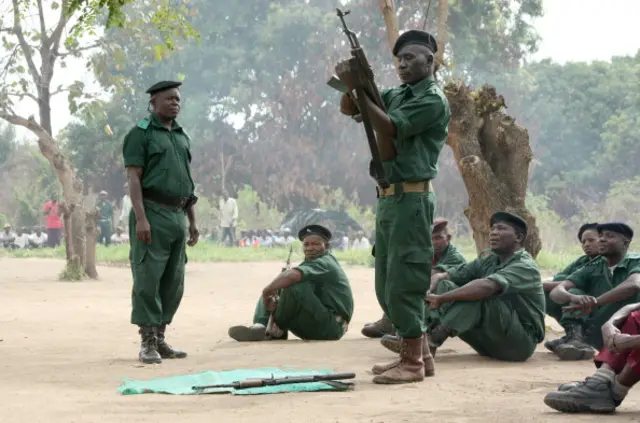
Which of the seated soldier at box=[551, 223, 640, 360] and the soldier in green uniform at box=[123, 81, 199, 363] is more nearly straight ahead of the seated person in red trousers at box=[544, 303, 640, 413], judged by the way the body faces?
the soldier in green uniform

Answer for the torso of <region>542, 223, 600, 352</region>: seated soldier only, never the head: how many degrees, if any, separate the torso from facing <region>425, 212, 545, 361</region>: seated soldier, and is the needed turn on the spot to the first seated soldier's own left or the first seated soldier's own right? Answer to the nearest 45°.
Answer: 0° — they already face them

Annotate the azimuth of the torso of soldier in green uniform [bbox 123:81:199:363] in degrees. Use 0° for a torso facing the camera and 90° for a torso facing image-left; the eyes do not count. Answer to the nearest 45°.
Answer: approximately 315°

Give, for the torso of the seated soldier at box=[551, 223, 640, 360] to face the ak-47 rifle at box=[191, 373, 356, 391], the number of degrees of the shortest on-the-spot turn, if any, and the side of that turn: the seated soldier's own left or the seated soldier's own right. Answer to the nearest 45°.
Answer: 0° — they already face it

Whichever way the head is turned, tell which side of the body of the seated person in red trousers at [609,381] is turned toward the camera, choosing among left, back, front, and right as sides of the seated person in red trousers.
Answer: left

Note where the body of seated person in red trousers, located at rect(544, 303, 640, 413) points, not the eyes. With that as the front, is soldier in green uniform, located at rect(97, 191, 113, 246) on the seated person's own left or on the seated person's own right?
on the seated person's own right
